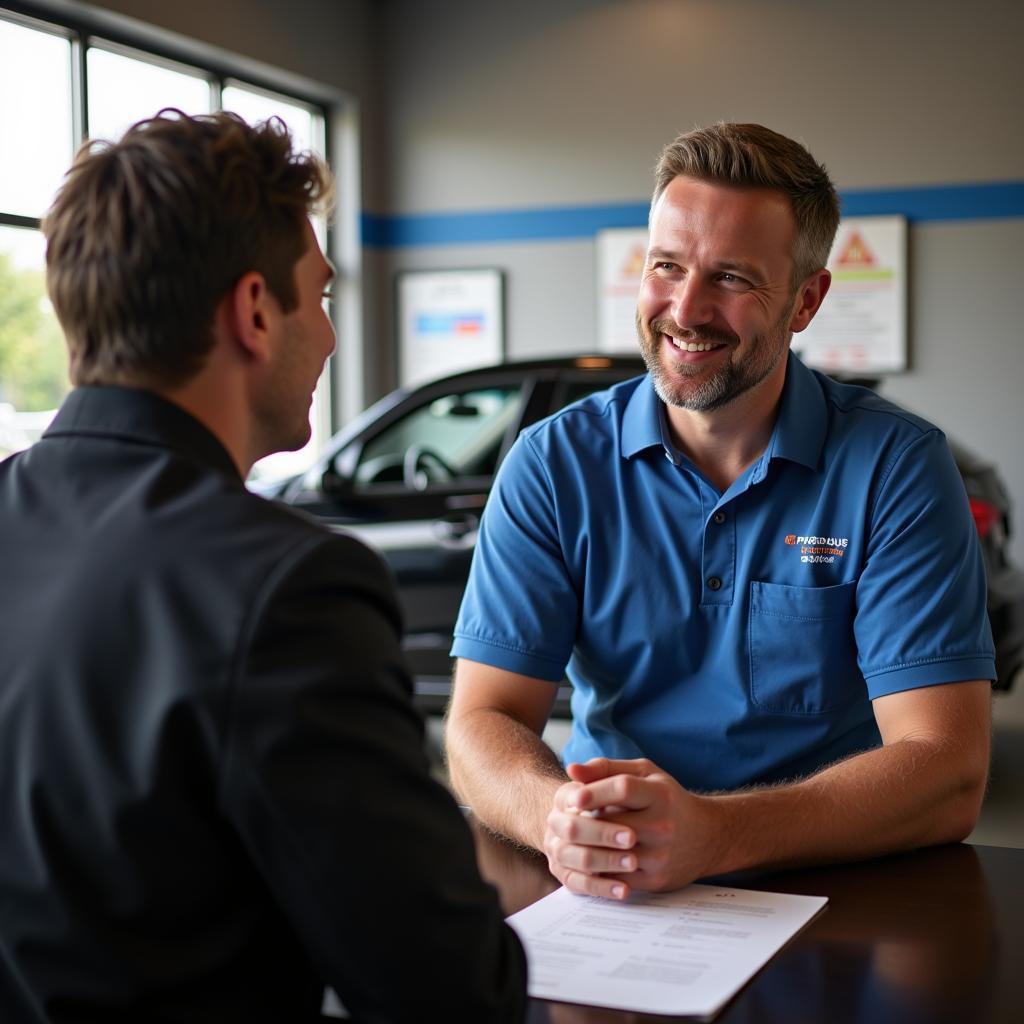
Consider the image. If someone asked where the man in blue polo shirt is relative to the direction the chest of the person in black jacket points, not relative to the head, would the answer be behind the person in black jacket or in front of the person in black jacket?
in front

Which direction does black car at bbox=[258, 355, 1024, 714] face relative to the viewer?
to the viewer's left

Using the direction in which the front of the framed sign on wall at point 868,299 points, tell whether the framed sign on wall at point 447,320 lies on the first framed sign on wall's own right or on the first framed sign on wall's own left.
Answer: on the first framed sign on wall's own right

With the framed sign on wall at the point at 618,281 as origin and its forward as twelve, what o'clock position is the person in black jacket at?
The person in black jacket is roughly at 12 o'clock from the framed sign on wall.

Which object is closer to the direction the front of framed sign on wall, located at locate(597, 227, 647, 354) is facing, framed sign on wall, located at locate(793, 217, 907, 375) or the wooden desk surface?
the wooden desk surface

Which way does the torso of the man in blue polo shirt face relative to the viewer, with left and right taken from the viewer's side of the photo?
facing the viewer and to the left of the viewer

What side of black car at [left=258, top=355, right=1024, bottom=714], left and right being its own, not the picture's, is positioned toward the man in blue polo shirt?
left

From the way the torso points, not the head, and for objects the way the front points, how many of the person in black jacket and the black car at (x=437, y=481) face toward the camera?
0

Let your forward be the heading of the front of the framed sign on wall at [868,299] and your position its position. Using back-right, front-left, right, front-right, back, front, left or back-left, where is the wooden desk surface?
front

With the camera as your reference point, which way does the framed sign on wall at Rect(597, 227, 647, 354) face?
facing the viewer

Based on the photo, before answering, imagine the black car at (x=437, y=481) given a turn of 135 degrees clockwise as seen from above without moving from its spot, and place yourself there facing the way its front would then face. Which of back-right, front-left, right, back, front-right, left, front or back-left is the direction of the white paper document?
back-right

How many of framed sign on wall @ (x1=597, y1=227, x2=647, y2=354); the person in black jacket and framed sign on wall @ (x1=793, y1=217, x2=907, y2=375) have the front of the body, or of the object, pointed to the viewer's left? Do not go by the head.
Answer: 0

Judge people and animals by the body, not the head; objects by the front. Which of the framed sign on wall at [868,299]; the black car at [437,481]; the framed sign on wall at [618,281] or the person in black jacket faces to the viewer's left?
the black car

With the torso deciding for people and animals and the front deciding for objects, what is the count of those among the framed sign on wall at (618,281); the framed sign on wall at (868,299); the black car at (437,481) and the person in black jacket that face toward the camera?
2

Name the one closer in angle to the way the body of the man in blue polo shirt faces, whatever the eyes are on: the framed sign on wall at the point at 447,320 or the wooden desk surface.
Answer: the wooden desk surface

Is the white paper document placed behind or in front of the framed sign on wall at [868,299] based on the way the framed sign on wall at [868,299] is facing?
in front

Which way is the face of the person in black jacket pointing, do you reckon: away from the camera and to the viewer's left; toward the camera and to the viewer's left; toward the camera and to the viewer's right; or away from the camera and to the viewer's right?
away from the camera and to the viewer's right

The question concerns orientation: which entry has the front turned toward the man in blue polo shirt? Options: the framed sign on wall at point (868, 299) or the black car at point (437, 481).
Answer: the framed sign on wall

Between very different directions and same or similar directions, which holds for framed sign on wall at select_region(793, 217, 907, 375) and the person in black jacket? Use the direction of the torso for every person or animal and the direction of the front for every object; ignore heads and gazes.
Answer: very different directions

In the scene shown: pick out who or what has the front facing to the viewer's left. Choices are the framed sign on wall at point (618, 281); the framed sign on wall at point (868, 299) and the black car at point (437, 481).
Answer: the black car

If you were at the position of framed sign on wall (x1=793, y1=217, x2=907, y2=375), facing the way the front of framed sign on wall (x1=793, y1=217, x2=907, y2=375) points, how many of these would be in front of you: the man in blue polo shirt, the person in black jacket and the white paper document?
3

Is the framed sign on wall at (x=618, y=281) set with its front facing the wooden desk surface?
yes
